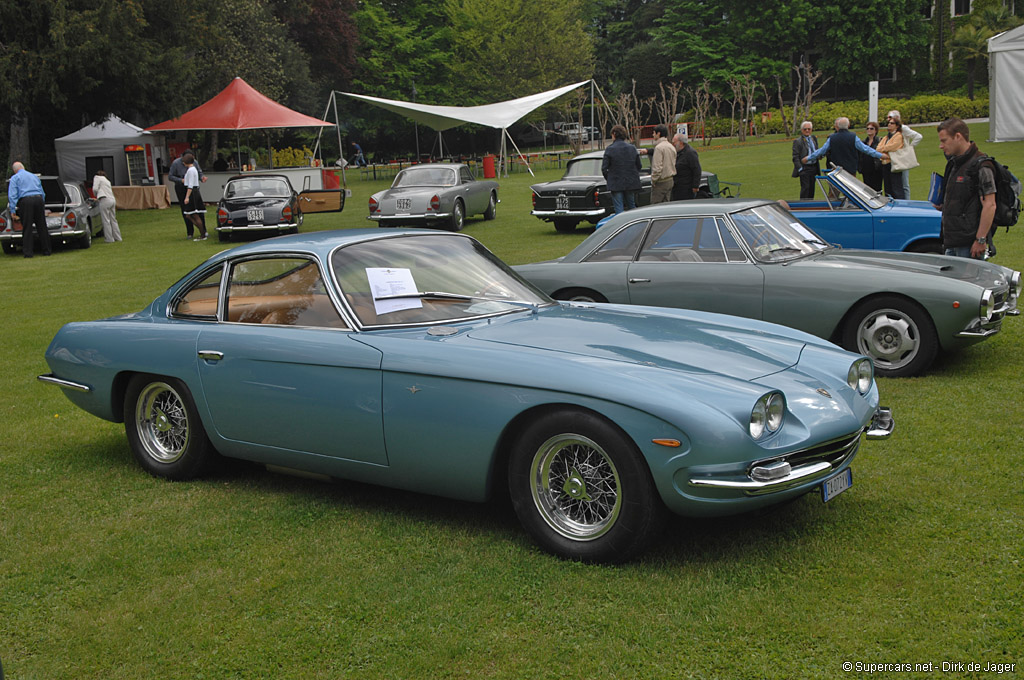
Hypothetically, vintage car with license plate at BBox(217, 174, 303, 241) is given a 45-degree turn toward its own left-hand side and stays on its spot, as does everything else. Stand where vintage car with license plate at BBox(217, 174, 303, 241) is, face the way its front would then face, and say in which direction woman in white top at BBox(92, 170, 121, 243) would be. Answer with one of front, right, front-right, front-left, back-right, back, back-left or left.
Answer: front

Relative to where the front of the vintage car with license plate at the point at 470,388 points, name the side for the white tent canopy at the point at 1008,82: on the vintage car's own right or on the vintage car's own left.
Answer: on the vintage car's own left

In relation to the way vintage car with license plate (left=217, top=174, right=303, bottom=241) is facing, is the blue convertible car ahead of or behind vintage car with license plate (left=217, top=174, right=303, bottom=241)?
behind

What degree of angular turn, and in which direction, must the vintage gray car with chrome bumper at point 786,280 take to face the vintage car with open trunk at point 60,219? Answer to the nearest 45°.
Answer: approximately 180°

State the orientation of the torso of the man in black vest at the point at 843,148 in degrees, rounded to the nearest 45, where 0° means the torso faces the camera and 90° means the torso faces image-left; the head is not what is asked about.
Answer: approximately 180°

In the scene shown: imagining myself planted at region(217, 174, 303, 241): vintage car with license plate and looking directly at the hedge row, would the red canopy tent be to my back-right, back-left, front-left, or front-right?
front-left

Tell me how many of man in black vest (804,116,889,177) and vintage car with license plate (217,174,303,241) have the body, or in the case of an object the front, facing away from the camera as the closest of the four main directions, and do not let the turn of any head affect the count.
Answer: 2

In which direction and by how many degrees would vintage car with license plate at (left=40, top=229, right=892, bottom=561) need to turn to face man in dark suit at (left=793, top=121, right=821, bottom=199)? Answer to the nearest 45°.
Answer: approximately 90° to its left

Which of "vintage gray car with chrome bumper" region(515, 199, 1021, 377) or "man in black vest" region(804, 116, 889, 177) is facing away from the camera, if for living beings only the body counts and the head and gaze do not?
the man in black vest

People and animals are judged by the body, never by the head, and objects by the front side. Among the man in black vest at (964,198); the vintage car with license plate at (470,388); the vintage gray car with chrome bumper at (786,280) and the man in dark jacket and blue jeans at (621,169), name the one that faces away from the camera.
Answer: the man in dark jacket and blue jeans

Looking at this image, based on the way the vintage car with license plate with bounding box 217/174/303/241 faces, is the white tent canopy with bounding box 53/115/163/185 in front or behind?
in front

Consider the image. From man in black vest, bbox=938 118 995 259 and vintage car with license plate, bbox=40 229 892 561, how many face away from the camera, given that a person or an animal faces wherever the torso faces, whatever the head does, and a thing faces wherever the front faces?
0

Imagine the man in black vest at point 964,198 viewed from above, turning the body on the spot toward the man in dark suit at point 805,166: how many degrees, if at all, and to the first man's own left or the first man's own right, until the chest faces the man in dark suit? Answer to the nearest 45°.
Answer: approximately 135° to the first man's own right

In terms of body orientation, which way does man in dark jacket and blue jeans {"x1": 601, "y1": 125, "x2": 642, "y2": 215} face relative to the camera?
away from the camera

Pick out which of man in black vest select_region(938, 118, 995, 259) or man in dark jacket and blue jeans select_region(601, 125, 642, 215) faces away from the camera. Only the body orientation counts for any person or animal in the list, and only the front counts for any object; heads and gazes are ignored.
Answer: the man in dark jacket and blue jeans

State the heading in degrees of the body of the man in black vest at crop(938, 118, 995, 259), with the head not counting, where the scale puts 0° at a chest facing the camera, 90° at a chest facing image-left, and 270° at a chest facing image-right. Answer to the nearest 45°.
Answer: approximately 45°

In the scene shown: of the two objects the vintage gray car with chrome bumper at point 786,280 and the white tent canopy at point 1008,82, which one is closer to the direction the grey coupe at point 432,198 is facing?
the white tent canopy
